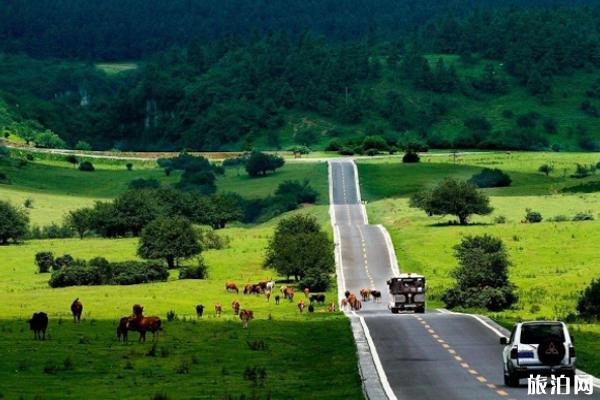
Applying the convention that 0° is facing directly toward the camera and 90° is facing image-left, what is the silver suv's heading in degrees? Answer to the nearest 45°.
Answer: approximately 180°
